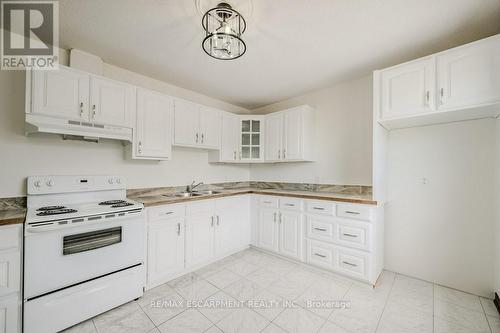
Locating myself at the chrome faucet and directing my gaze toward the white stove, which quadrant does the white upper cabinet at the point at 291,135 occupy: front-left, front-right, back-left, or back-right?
back-left

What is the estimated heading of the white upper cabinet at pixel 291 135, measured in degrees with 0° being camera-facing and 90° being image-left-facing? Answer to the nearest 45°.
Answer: approximately 45°

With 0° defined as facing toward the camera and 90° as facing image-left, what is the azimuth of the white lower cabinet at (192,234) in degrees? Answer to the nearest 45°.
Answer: approximately 315°

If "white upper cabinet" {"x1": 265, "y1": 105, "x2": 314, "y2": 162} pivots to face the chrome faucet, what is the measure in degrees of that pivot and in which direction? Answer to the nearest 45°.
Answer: approximately 45° to its right

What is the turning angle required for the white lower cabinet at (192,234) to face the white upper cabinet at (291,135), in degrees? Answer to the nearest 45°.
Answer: approximately 45° to its left

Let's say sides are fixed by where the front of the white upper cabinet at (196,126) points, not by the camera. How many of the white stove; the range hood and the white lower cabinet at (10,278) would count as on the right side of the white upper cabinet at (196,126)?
3
